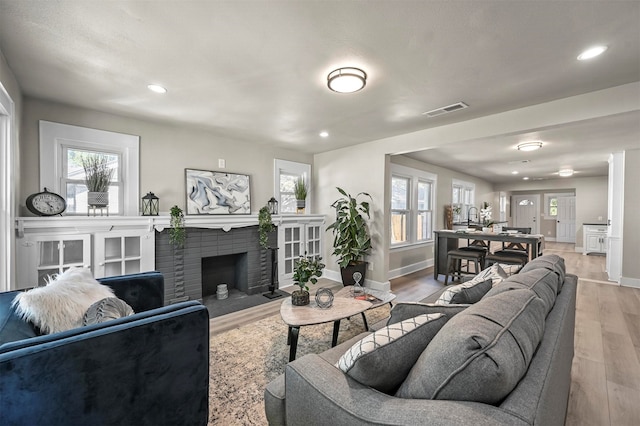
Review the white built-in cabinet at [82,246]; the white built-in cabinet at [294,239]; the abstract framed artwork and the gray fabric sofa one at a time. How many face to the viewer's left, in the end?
1

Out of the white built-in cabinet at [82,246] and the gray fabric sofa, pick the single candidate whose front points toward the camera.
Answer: the white built-in cabinet

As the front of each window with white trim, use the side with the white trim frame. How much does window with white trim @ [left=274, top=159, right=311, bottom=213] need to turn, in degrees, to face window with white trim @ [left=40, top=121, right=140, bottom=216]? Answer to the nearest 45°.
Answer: approximately 90° to its right

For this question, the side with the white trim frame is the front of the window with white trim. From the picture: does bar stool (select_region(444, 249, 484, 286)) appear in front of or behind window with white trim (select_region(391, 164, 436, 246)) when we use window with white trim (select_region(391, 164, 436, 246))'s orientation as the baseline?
in front

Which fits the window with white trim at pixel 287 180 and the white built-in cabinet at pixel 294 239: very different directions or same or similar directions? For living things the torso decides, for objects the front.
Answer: same or similar directions

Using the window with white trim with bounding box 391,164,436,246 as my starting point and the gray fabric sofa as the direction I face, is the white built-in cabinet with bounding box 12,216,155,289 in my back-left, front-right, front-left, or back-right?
front-right

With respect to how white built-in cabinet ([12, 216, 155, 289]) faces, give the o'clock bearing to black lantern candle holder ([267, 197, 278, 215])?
The black lantern candle holder is roughly at 9 o'clock from the white built-in cabinet.

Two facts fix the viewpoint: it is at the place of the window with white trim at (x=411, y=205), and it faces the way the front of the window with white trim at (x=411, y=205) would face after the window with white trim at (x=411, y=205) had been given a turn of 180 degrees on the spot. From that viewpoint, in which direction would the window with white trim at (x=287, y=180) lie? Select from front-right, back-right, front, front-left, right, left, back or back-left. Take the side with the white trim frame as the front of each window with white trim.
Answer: left

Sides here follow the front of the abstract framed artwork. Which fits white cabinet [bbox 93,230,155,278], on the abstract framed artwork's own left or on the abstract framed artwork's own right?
on the abstract framed artwork's own right

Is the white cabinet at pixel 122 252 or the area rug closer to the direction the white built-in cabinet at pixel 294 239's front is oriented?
the area rug

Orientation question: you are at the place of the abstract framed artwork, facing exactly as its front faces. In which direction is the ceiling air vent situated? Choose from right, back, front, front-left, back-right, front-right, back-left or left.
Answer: front

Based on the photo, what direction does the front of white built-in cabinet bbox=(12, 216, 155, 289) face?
toward the camera
